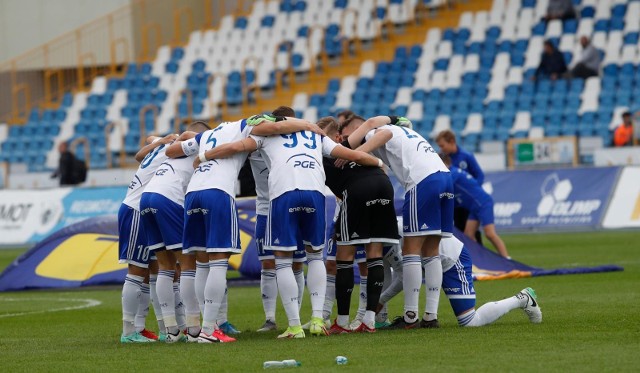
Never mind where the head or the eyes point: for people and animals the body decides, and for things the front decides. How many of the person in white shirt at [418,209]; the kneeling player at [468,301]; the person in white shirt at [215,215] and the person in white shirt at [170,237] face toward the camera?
0

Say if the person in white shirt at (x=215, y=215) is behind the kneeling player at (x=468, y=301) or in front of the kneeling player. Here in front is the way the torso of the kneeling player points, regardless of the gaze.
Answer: in front

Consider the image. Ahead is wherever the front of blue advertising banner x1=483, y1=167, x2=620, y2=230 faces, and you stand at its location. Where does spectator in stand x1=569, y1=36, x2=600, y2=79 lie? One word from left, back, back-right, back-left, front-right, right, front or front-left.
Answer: back

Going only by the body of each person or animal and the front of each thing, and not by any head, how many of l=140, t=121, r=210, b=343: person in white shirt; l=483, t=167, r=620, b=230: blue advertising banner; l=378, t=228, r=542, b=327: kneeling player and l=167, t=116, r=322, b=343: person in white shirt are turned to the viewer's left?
1

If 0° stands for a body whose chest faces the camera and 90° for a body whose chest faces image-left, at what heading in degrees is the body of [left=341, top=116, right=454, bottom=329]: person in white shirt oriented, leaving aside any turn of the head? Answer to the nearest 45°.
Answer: approximately 135°

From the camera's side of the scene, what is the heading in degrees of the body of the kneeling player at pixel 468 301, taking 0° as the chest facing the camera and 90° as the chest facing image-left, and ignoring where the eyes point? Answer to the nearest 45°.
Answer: approximately 90°

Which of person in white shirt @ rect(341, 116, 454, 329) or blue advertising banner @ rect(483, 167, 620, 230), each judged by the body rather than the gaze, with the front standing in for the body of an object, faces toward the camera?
the blue advertising banner

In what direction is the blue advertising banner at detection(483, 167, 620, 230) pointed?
toward the camera

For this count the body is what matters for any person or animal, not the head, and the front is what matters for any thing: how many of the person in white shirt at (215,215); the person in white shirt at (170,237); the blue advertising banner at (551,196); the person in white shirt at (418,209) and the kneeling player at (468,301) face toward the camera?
1

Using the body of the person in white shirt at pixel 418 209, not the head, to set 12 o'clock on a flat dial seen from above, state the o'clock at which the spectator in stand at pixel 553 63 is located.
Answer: The spectator in stand is roughly at 2 o'clock from the person in white shirt.

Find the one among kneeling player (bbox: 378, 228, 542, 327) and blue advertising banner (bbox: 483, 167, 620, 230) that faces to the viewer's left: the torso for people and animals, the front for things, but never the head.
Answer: the kneeling player

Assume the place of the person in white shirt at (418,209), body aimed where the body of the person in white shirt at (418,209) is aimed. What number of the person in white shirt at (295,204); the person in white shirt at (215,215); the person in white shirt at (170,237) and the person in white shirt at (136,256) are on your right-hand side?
0

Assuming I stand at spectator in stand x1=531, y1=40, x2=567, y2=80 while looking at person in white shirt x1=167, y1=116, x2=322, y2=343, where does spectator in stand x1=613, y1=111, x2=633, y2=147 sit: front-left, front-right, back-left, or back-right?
front-left

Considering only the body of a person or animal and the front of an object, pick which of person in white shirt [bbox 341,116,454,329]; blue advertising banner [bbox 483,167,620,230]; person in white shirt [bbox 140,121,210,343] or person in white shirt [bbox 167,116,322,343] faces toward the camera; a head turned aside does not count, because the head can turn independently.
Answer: the blue advertising banner

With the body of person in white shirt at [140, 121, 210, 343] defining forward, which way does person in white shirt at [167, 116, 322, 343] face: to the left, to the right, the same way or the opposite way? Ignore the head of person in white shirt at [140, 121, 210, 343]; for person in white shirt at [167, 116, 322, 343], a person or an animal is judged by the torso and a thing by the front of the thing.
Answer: the same way

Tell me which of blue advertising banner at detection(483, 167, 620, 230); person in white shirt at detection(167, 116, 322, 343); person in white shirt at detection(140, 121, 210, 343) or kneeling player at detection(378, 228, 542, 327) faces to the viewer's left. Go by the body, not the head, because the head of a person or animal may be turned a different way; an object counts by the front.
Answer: the kneeling player
